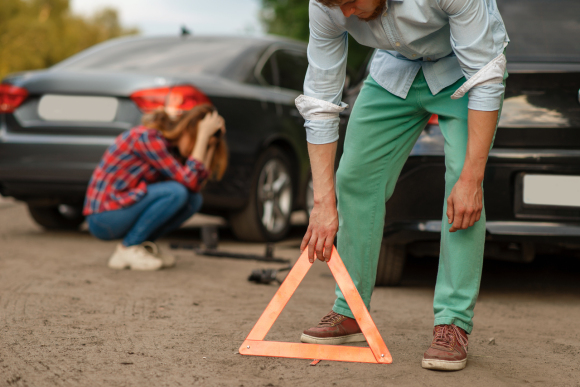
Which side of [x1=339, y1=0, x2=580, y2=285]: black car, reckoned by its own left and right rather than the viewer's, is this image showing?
back

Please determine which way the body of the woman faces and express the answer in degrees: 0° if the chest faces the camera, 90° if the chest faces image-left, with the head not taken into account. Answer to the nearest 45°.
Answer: approximately 270°

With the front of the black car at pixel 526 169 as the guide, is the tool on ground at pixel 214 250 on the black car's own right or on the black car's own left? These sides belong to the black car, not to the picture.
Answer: on the black car's own left

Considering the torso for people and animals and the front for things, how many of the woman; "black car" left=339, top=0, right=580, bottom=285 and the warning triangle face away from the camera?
1

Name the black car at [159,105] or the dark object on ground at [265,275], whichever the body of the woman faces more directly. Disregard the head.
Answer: the dark object on ground

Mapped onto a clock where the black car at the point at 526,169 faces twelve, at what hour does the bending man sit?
The bending man is roughly at 7 o'clock from the black car.

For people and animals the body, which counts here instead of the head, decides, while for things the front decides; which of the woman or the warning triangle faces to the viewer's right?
the woman

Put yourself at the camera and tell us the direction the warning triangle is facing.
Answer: facing the viewer

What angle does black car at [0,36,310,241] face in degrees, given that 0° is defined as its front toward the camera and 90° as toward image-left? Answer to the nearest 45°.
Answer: approximately 225°

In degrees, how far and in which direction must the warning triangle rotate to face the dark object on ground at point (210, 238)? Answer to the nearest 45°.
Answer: approximately 180°

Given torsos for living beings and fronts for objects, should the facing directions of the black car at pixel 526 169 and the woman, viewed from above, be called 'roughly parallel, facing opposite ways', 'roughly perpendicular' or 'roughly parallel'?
roughly perpendicular

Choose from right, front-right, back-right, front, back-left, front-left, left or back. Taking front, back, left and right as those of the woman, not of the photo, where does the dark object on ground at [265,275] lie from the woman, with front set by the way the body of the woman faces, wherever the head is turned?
front-right

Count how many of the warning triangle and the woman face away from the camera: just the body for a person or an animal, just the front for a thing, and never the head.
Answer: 0

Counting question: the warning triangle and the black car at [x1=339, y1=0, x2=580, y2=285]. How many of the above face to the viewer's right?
0

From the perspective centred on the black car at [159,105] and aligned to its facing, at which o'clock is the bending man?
The bending man is roughly at 4 o'clock from the black car.

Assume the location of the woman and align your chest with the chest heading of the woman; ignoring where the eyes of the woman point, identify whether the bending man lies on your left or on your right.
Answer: on your right
